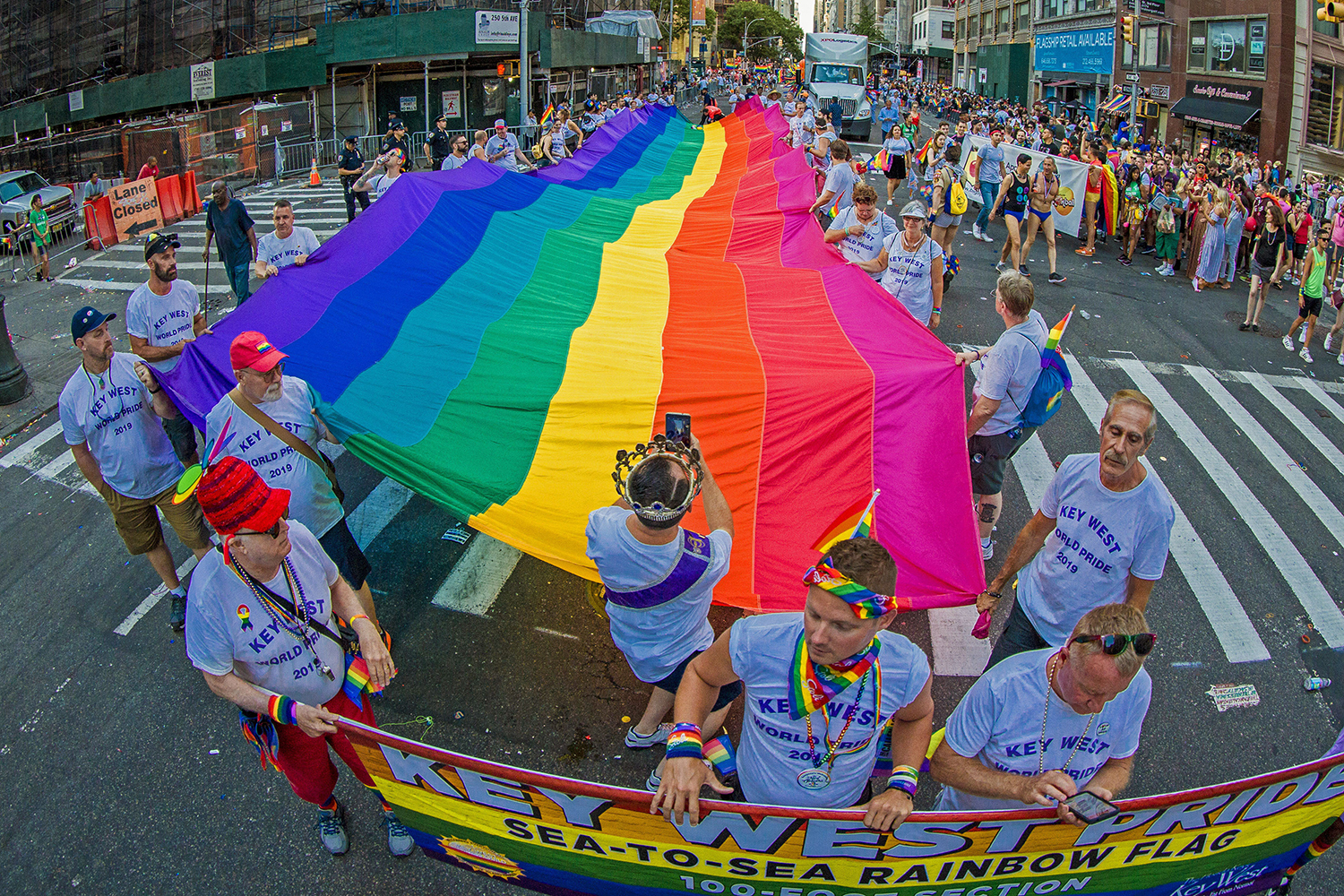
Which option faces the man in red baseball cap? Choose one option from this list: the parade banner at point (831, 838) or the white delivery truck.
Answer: the white delivery truck

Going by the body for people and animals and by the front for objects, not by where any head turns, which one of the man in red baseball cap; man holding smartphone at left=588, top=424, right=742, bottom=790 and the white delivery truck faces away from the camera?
the man holding smartphone

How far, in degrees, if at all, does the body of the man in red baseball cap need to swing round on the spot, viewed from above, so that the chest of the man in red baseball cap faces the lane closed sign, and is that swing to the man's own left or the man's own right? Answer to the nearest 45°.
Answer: approximately 180°

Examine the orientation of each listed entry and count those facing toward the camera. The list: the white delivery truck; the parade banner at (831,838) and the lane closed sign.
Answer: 3

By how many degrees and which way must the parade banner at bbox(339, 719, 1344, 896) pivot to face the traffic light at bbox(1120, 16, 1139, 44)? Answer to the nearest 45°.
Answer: approximately 180°

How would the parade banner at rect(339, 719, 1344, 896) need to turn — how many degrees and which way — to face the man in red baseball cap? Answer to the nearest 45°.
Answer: approximately 135° to its right

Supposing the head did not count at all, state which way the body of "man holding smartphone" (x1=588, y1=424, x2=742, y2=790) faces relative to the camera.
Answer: away from the camera

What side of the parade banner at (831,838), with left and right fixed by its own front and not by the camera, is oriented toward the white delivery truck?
back

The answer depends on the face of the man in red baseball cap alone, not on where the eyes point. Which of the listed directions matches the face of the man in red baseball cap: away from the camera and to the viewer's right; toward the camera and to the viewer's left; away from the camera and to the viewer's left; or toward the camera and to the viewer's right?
toward the camera and to the viewer's right

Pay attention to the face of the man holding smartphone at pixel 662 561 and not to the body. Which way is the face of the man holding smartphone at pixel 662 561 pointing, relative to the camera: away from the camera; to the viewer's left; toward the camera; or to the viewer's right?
away from the camera

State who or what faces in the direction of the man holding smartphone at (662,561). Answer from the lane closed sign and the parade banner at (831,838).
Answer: the lane closed sign
